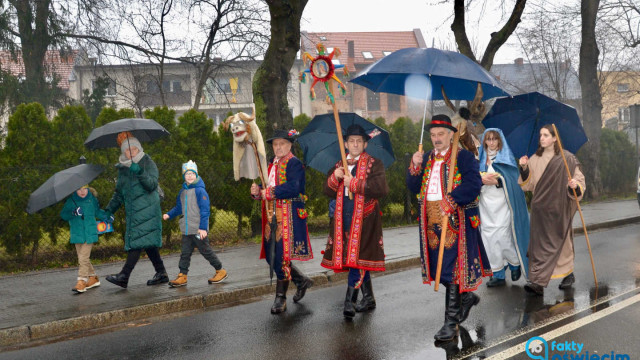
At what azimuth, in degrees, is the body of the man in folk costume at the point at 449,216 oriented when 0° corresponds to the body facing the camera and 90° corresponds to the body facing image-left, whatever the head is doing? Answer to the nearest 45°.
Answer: approximately 45°

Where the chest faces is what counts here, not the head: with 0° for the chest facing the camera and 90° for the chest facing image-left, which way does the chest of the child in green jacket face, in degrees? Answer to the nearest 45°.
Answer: approximately 45°

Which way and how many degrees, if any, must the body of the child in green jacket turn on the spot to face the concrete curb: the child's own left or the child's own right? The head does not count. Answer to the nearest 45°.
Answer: approximately 45° to the child's own left

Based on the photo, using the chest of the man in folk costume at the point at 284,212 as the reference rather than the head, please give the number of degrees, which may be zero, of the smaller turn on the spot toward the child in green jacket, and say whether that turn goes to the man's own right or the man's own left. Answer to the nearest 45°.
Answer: approximately 90° to the man's own right

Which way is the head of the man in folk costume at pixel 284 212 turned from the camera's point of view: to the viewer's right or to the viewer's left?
to the viewer's left

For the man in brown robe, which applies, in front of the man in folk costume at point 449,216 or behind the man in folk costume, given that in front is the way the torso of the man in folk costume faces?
behind

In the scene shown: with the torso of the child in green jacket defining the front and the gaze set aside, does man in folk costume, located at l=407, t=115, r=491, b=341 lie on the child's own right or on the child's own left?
on the child's own left

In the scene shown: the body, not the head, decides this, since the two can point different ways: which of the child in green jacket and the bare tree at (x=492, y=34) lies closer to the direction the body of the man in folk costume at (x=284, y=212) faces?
the child in green jacket
